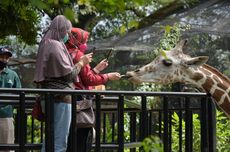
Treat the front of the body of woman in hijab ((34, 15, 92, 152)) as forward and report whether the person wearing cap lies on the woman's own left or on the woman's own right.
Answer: on the woman's own left

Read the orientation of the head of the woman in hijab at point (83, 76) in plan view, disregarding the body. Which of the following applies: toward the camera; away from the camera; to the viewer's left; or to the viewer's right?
to the viewer's right

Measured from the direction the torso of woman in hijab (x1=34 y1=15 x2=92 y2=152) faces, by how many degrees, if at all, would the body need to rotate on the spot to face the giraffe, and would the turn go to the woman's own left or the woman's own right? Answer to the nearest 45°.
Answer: approximately 45° to the woman's own left

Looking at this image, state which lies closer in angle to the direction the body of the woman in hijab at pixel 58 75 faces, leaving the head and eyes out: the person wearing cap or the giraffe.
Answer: the giraffe

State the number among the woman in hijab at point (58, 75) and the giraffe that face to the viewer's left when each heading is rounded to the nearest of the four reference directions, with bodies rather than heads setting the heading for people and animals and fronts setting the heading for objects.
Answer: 1

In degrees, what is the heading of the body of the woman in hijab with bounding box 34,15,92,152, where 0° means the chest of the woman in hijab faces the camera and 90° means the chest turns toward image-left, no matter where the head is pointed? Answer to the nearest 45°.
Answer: approximately 270°

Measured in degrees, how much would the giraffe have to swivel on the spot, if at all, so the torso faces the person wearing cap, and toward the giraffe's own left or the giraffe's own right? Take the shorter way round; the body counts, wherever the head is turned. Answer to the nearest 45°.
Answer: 0° — it already faces them

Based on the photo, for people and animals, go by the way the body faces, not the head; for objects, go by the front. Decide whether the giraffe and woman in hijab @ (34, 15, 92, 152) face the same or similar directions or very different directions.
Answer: very different directions

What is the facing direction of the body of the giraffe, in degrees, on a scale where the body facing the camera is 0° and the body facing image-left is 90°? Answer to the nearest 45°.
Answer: approximately 90°

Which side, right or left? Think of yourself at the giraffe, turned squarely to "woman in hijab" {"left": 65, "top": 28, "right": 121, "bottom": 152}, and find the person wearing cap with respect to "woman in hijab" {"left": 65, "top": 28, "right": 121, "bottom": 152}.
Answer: right

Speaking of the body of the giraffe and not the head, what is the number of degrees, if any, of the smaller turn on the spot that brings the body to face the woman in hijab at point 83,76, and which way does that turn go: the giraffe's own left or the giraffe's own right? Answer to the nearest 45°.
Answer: approximately 45° to the giraffe's own left
